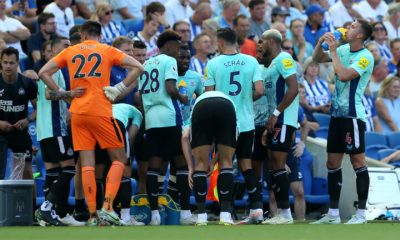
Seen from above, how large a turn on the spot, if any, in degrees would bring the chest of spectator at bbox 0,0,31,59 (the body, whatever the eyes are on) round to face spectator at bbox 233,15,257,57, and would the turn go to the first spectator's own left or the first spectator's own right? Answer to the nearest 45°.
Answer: approximately 135° to the first spectator's own left

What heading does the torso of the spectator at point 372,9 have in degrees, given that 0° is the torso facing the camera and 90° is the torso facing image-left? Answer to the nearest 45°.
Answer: approximately 0°

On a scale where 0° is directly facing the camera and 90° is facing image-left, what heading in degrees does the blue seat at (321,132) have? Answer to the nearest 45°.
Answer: approximately 45°

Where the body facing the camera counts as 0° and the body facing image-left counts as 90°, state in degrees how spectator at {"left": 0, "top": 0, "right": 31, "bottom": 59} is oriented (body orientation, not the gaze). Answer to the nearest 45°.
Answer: approximately 45°
